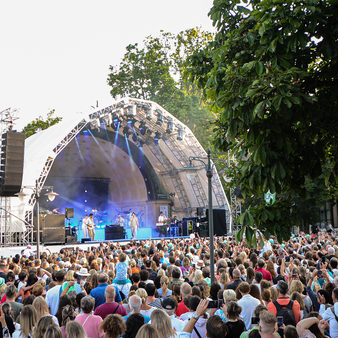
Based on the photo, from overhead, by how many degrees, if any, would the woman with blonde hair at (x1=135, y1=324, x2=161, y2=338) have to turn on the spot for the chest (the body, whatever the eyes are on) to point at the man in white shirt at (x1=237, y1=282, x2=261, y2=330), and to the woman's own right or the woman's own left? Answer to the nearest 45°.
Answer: approximately 45° to the woman's own right

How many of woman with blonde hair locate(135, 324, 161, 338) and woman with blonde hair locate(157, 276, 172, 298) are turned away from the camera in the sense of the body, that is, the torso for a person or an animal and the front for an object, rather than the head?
2

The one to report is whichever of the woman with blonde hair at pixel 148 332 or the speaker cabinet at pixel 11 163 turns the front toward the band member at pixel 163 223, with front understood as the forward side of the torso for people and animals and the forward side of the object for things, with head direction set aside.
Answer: the woman with blonde hair

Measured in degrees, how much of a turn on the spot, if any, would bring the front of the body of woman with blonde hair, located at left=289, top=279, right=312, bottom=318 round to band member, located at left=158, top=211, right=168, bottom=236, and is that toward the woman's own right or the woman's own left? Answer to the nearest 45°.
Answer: approximately 45° to the woman's own right

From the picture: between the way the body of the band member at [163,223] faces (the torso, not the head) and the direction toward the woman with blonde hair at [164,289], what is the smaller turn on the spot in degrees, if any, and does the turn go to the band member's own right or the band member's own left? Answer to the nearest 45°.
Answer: approximately 45° to the band member's own right

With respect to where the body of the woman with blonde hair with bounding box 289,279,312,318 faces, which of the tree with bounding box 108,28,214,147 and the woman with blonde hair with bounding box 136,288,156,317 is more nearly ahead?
the tree

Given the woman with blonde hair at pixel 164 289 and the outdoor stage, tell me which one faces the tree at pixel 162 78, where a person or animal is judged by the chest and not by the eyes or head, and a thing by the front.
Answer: the woman with blonde hair

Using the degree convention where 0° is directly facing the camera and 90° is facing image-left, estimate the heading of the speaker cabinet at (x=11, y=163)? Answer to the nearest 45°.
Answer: approximately 315°

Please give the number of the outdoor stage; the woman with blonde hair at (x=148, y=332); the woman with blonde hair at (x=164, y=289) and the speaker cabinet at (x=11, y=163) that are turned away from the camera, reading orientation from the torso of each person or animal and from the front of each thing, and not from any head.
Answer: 2

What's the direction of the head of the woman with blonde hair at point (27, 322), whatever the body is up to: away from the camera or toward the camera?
away from the camera

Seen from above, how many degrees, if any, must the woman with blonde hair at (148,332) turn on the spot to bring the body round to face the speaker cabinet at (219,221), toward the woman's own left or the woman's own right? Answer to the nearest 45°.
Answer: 0° — they already face it

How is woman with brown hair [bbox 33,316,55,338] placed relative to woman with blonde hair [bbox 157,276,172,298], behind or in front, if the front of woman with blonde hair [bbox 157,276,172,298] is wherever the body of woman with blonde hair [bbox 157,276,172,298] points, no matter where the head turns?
behind

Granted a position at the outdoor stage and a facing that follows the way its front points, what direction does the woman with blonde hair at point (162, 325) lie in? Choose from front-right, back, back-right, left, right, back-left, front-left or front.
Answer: front-right

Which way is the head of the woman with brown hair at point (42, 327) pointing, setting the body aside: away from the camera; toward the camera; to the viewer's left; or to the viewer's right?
away from the camera

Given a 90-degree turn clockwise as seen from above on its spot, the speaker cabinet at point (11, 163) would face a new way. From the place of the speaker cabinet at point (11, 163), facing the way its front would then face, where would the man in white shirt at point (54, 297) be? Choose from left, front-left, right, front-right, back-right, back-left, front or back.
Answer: front-left

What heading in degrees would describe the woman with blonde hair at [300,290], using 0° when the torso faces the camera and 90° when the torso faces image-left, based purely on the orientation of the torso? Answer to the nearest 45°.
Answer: approximately 135°

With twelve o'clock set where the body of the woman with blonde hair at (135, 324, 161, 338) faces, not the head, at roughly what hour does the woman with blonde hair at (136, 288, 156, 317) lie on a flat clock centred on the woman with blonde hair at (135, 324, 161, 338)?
the woman with blonde hair at (136, 288, 156, 317) is roughly at 12 o'clock from the woman with blonde hair at (135, 324, 161, 338).

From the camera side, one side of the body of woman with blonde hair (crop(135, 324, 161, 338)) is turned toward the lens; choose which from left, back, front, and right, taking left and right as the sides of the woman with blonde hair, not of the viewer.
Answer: back

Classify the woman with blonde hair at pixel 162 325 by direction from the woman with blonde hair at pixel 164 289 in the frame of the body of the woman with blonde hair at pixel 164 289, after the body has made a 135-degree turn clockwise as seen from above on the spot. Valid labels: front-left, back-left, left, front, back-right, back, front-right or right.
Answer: front-right
